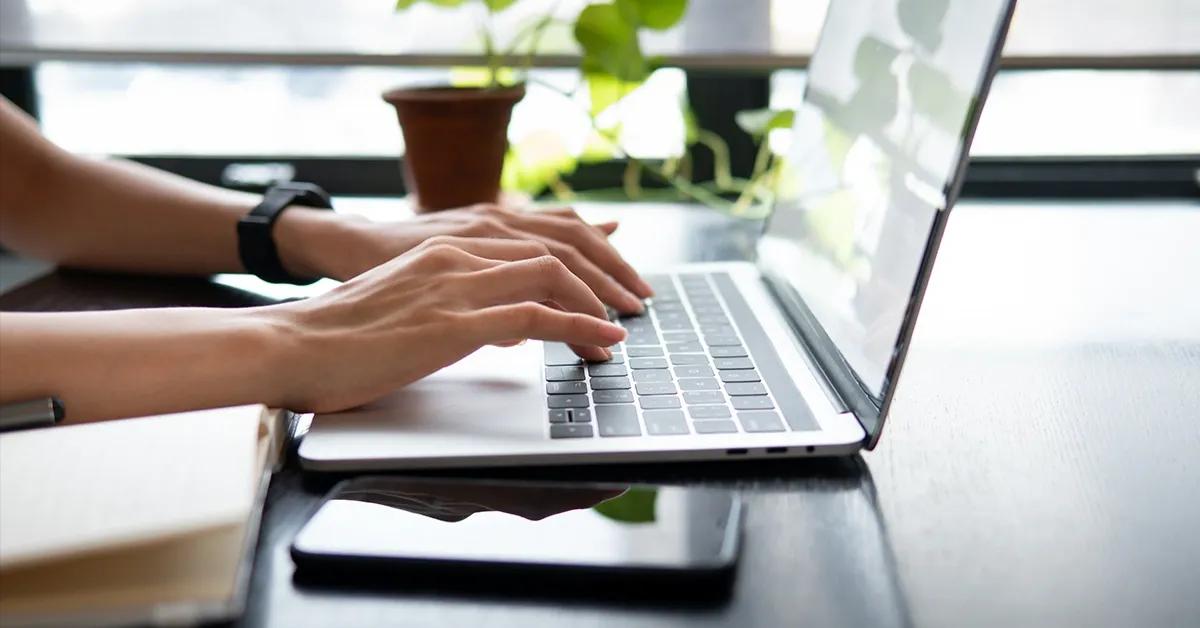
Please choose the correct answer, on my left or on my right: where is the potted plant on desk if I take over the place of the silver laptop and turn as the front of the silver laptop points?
on my right

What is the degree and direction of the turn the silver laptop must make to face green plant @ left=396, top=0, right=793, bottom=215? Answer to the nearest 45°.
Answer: approximately 90° to its right

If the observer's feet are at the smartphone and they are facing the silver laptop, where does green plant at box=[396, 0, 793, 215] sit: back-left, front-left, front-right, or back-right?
front-left

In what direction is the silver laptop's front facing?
to the viewer's left

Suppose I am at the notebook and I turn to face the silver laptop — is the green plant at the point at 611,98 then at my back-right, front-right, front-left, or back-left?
front-left
